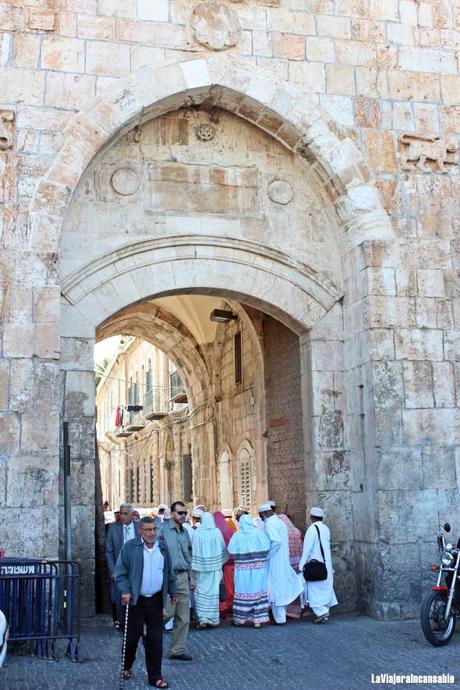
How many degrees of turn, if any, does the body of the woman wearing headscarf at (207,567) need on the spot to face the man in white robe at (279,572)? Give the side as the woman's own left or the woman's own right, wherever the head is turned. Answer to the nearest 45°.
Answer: approximately 90° to the woman's own right

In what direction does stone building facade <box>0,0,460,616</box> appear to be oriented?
toward the camera

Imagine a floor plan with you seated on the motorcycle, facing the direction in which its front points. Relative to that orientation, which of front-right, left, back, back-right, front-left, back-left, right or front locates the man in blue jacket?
front

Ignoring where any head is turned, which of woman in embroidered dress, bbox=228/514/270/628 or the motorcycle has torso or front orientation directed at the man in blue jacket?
the motorcycle

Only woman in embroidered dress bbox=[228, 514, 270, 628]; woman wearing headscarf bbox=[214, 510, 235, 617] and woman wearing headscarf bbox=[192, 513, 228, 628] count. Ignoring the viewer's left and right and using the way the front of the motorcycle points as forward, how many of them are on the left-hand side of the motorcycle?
0

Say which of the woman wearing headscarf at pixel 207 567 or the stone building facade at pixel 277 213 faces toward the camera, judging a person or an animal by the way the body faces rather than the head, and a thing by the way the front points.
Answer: the stone building facade

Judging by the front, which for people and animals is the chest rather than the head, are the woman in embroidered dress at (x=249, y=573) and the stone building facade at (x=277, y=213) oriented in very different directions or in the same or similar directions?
very different directions

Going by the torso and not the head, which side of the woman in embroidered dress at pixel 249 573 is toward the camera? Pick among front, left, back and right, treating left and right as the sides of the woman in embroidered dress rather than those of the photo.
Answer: back

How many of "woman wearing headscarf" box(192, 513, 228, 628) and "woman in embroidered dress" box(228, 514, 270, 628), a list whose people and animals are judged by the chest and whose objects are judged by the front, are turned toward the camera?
0

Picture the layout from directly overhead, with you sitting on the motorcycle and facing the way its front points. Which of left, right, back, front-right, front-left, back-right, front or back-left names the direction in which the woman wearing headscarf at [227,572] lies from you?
right

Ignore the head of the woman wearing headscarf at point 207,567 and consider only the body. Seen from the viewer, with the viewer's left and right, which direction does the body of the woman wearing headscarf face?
facing away from the viewer

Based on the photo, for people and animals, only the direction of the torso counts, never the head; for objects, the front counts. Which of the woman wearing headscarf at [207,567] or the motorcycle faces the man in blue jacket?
the motorcycle

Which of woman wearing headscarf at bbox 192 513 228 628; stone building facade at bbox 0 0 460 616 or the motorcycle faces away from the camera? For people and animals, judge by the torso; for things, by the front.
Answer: the woman wearing headscarf

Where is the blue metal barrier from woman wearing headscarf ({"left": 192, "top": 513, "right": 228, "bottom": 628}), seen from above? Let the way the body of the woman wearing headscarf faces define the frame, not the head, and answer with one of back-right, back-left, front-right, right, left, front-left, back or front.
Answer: back-left

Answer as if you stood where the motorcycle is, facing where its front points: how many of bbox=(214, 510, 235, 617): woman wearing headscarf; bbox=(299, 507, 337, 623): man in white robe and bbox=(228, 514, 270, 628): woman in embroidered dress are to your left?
0

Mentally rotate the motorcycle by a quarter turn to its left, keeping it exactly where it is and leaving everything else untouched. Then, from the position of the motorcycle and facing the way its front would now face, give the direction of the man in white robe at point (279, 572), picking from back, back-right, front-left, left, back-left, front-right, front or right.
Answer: back
